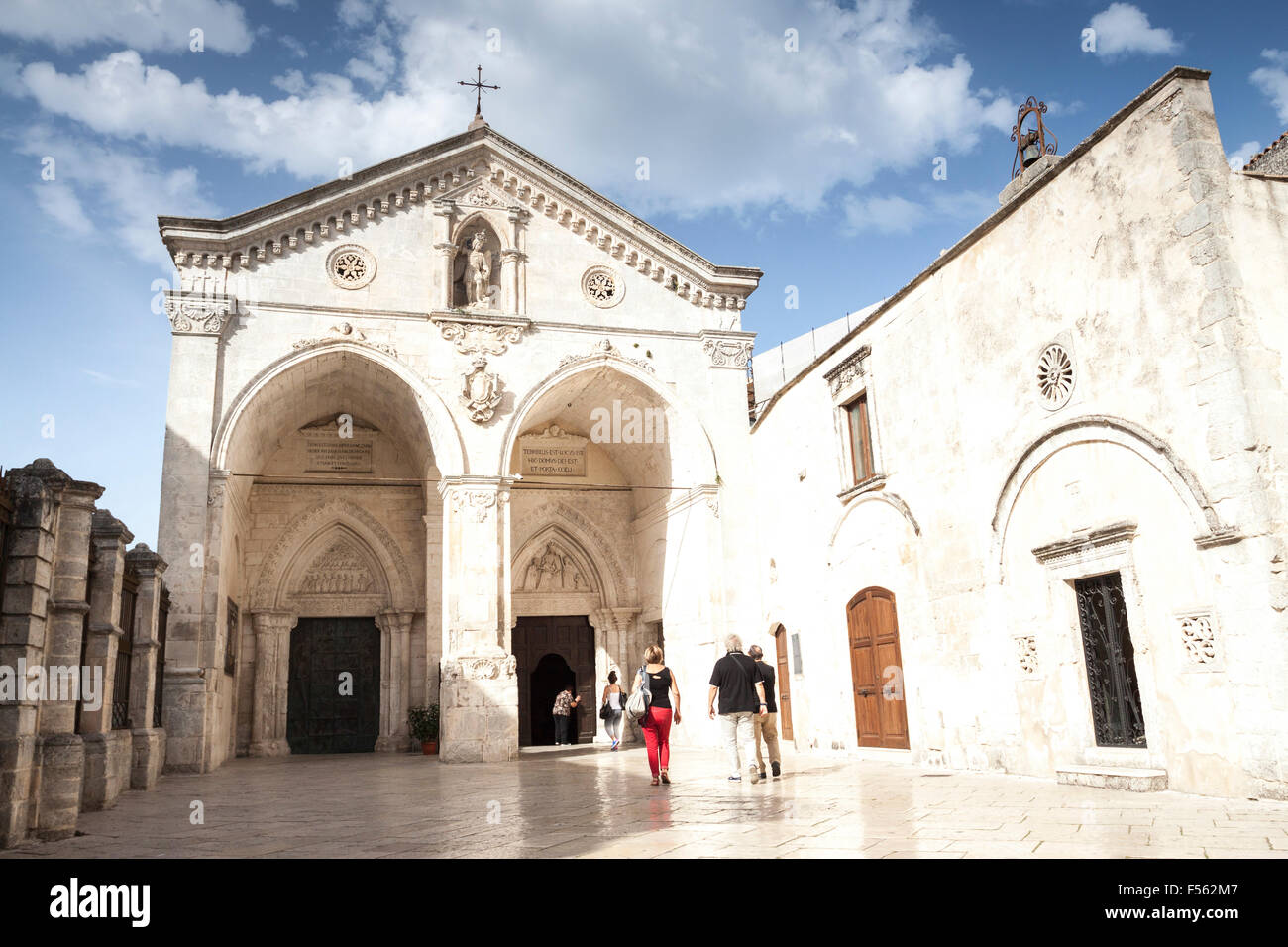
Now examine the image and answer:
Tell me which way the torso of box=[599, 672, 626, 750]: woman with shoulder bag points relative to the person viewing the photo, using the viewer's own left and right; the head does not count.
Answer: facing away from the viewer

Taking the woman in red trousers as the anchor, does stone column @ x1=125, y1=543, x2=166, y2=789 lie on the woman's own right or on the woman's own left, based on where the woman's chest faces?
on the woman's own left

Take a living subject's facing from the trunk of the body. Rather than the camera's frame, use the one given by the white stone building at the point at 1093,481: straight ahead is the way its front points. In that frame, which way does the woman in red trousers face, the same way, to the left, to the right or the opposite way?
to the right

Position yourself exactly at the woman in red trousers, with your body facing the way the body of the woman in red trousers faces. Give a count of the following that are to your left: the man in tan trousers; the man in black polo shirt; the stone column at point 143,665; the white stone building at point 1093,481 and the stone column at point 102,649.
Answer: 2

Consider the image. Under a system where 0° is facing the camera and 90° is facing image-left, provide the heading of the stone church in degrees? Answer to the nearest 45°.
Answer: approximately 0°

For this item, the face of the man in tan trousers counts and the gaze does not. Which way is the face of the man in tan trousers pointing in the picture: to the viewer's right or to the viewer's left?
to the viewer's left

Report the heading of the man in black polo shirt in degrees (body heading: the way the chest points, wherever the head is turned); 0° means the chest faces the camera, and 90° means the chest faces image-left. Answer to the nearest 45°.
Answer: approximately 180°

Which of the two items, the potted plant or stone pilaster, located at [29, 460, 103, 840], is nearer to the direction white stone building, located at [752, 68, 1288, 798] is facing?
the stone pilaster

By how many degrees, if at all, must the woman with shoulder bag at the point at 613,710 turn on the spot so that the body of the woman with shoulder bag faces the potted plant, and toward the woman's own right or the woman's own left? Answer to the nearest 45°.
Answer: approximately 90° to the woman's own left

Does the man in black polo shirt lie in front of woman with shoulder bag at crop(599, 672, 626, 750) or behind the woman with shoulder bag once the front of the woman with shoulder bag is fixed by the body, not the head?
behind

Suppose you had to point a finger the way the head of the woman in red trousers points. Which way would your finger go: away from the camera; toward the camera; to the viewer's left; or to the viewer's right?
away from the camera

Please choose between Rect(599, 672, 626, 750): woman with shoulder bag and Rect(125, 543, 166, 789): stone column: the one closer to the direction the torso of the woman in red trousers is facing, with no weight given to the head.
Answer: the woman with shoulder bag

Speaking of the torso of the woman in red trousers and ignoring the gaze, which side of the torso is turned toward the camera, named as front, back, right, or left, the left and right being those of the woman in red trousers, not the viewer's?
back
